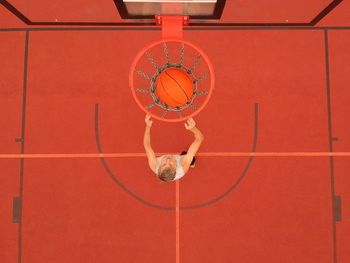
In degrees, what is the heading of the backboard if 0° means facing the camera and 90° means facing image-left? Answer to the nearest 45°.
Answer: approximately 0°
